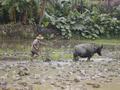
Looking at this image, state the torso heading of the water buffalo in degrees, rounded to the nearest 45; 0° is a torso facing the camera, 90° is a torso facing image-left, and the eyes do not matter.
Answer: approximately 270°
